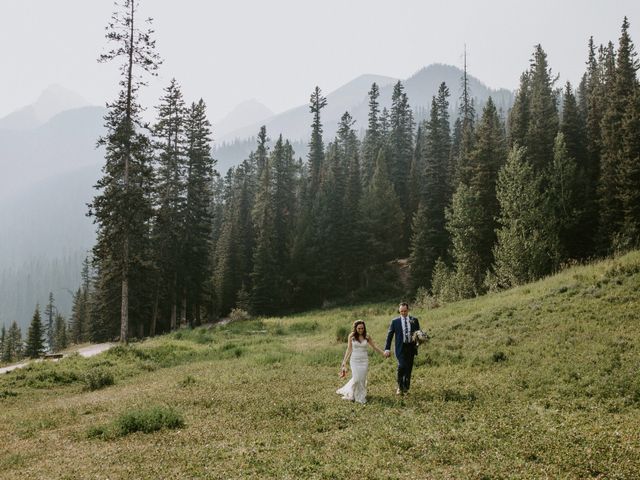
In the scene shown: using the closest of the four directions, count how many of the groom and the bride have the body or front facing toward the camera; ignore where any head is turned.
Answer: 2

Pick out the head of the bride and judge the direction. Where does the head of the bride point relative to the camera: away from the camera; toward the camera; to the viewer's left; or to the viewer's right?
toward the camera

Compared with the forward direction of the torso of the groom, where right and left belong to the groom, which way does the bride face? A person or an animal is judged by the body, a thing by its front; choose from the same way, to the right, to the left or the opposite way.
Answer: the same way

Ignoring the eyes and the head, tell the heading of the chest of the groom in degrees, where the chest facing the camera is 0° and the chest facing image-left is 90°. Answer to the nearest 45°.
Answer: approximately 0°

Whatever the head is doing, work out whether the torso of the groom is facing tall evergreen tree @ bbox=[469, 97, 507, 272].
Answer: no

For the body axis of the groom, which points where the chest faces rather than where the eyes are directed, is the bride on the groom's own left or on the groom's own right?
on the groom's own right

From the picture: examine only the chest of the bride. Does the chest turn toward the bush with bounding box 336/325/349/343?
no

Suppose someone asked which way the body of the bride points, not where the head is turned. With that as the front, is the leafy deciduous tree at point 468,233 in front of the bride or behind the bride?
behind

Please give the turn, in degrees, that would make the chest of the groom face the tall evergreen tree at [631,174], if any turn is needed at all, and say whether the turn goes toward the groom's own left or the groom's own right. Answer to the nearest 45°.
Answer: approximately 135° to the groom's own left

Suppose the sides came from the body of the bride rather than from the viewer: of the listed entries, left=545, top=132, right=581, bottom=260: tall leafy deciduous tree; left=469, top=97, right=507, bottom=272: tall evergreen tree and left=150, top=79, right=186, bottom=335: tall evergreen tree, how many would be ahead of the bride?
0

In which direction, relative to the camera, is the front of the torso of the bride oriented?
toward the camera
